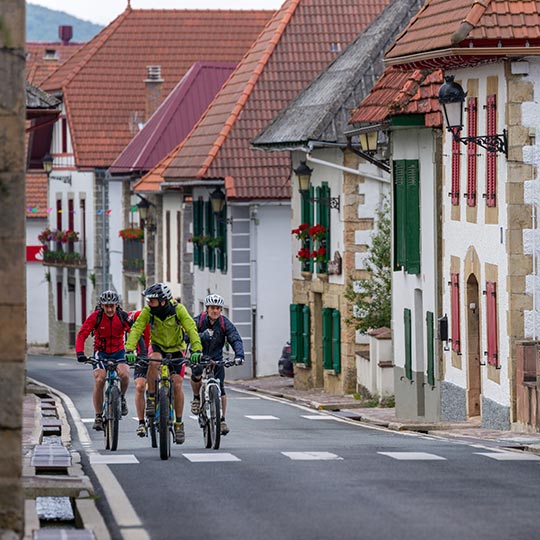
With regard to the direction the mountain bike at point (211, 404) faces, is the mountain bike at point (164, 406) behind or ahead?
ahead

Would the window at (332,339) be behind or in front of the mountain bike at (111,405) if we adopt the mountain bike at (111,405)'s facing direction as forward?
behind

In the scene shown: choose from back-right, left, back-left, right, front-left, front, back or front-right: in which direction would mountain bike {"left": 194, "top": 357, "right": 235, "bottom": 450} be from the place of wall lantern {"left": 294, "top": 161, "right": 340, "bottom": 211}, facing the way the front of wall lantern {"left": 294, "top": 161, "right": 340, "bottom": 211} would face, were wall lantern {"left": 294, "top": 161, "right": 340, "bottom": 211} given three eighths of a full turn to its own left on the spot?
front-right

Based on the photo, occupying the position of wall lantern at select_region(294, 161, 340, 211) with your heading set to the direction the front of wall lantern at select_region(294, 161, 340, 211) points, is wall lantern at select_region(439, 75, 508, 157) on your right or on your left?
on your left

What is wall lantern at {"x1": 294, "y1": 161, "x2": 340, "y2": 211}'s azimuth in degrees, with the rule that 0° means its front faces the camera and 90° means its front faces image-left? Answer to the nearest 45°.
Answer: approximately 90°

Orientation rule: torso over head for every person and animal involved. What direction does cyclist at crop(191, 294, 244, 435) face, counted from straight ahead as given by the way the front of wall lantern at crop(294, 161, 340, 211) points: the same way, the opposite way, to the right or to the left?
to the left

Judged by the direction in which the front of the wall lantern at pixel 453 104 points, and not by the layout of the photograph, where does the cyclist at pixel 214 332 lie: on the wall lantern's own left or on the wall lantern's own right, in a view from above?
on the wall lantern's own left

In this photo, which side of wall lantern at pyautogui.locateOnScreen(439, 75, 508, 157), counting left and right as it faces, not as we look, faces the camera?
left

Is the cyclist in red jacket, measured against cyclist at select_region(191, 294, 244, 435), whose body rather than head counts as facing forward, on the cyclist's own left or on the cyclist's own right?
on the cyclist's own right

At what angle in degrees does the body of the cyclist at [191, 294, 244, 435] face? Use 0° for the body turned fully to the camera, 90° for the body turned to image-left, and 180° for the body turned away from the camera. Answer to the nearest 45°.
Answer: approximately 0°

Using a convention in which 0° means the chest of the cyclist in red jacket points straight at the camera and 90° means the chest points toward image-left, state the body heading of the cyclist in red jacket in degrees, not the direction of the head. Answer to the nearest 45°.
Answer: approximately 0°
